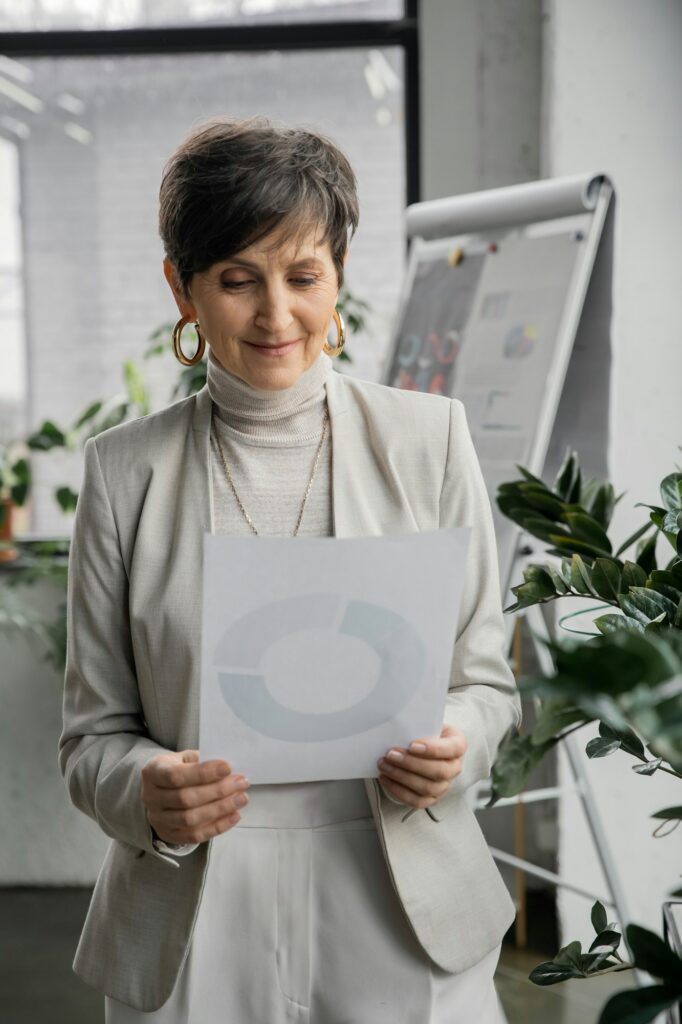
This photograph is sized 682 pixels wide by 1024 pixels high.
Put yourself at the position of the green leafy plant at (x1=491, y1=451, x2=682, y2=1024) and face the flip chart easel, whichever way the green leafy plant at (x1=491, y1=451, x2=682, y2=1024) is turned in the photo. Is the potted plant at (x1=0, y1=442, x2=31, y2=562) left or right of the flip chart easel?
left

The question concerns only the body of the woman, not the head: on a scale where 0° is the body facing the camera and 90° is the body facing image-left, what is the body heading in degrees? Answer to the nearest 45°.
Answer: approximately 0°

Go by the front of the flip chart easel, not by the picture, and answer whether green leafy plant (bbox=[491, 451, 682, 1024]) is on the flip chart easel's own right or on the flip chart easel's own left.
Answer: on the flip chart easel's own left

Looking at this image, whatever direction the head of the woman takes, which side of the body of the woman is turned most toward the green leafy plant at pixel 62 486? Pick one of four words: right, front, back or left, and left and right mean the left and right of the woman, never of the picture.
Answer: back

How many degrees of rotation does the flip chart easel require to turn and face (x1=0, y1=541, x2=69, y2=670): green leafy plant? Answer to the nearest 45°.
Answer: approximately 90° to its right

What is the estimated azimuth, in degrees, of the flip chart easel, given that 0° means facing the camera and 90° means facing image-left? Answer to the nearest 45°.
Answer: approximately 45°
